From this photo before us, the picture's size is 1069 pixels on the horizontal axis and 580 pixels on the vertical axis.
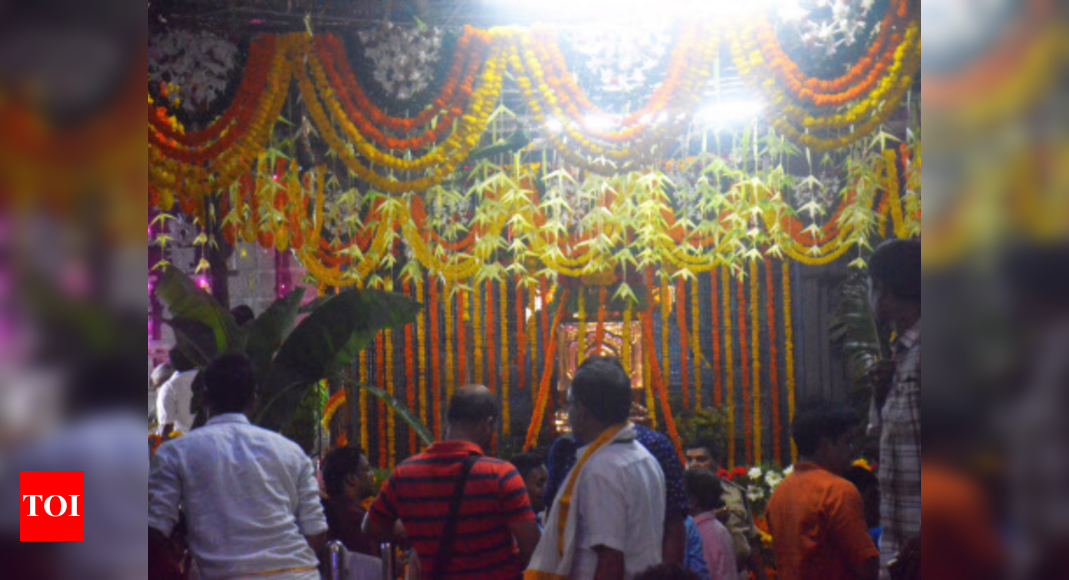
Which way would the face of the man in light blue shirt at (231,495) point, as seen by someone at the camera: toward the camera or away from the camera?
away from the camera

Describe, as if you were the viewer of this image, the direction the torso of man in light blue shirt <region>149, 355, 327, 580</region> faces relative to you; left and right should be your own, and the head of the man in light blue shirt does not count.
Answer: facing away from the viewer

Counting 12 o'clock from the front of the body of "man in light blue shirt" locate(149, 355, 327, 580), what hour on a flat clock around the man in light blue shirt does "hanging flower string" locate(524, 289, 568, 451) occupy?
The hanging flower string is roughly at 1 o'clock from the man in light blue shirt.

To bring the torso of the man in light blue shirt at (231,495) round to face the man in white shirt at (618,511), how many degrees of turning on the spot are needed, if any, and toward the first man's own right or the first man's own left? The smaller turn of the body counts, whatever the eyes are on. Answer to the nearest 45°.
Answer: approximately 135° to the first man's own right
